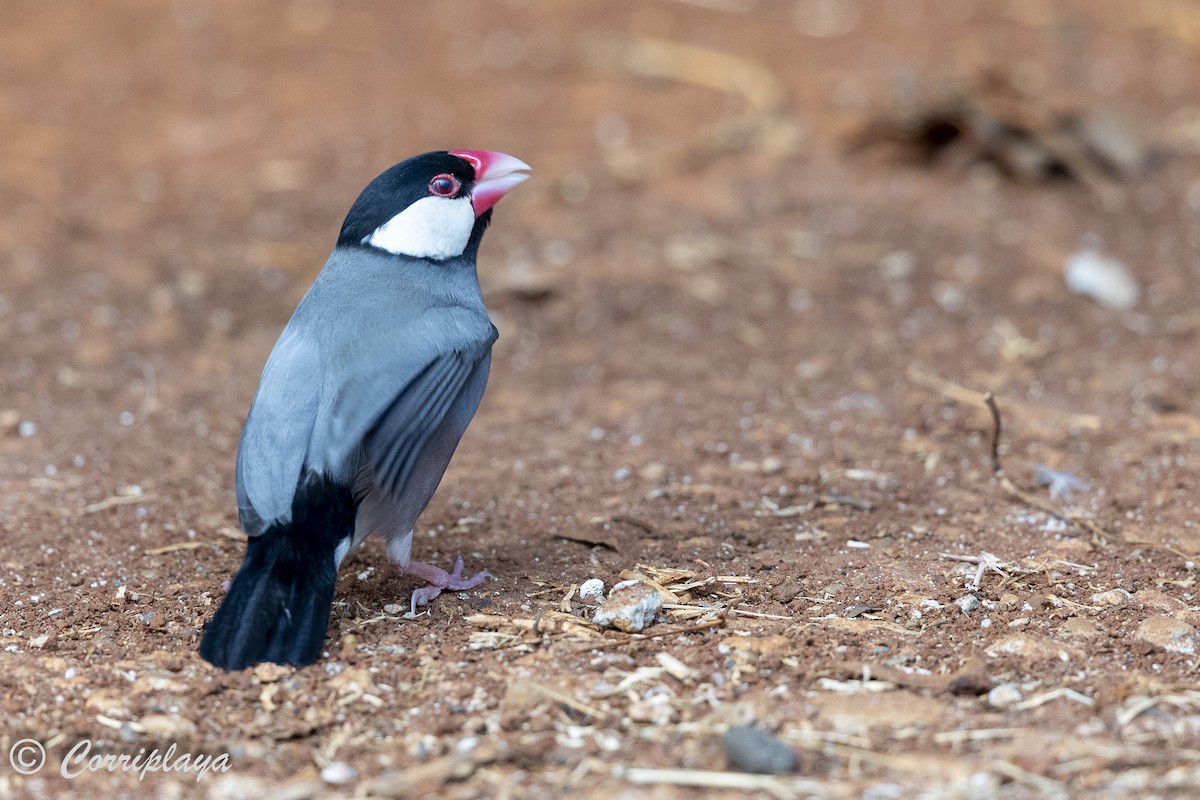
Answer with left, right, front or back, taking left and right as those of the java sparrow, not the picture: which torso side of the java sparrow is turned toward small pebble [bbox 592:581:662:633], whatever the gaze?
right

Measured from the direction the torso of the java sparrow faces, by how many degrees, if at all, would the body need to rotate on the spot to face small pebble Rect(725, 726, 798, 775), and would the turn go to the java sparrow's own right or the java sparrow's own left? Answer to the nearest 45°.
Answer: approximately 90° to the java sparrow's own right

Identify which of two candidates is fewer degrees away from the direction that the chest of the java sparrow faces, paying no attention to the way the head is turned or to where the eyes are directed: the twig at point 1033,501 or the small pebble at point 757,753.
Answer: the twig

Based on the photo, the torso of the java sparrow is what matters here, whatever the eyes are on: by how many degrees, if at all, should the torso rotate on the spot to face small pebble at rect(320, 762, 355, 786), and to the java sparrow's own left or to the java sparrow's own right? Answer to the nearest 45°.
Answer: approximately 135° to the java sparrow's own right

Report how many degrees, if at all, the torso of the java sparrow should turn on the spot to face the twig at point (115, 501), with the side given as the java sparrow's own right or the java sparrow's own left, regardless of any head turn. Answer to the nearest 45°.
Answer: approximately 90° to the java sparrow's own left

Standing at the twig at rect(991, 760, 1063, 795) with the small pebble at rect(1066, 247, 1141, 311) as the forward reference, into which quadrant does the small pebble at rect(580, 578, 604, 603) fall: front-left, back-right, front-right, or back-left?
front-left

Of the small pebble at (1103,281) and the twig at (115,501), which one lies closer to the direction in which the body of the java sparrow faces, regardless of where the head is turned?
the small pebble

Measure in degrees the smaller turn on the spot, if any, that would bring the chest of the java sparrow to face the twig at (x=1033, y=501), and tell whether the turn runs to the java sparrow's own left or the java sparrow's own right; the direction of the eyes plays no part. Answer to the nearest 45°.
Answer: approximately 45° to the java sparrow's own right

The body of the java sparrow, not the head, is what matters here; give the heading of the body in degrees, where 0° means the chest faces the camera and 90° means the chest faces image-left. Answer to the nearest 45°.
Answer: approximately 225°

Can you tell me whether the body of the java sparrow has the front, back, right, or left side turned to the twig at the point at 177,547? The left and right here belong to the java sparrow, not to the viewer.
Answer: left

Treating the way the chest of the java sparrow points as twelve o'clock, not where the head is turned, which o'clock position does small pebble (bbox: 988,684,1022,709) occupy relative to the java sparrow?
The small pebble is roughly at 3 o'clock from the java sparrow.

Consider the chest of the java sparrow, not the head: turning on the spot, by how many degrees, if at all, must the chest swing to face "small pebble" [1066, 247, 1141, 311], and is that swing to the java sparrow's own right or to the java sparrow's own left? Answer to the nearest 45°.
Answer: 0° — it already faces it

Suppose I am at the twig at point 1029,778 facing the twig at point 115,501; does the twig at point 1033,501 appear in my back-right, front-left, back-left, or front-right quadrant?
front-right
